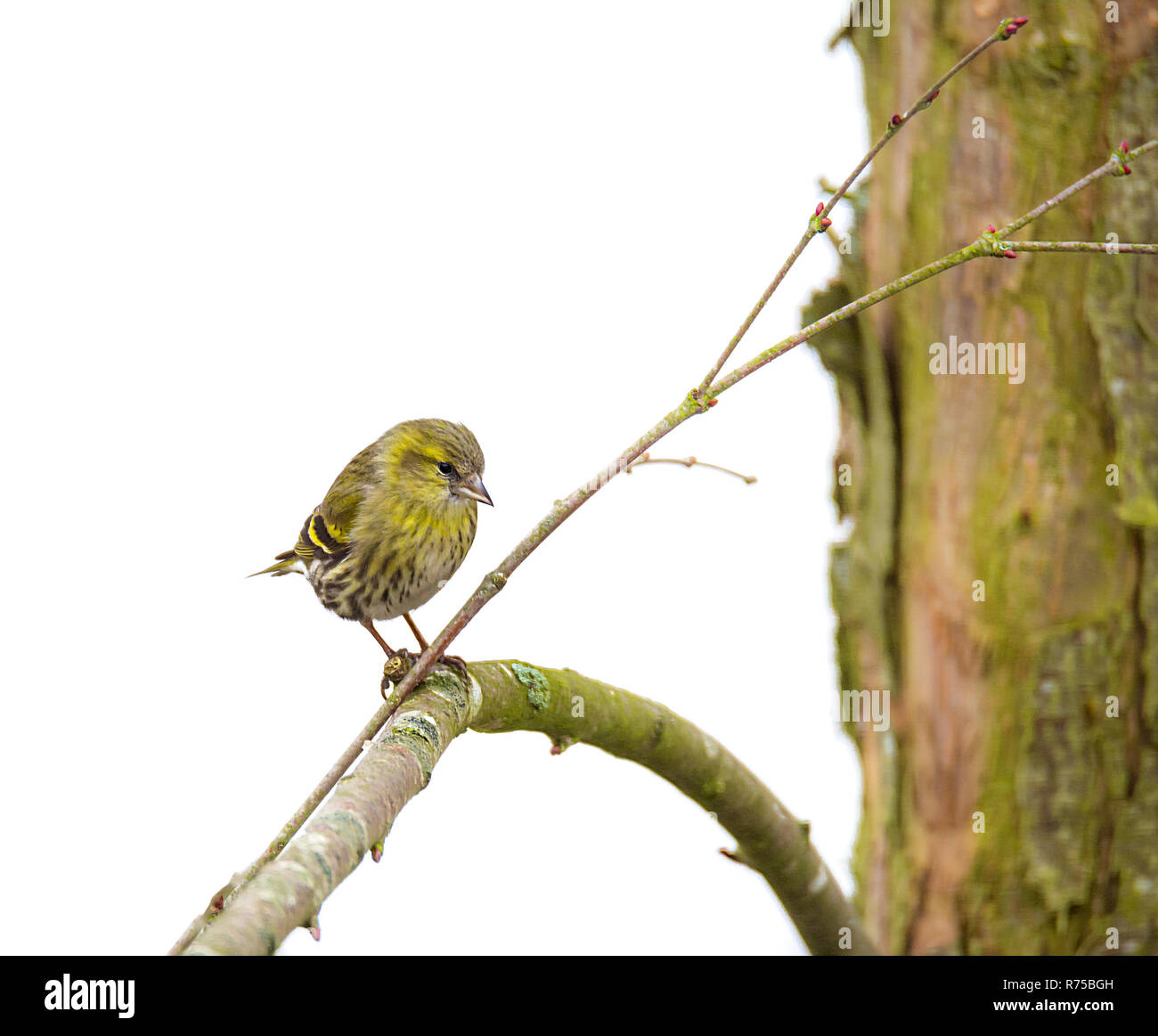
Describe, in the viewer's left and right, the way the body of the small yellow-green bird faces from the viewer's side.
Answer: facing the viewer and to the right of the viewer

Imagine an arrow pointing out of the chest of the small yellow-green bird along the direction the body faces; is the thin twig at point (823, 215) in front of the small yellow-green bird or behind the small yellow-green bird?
in front
